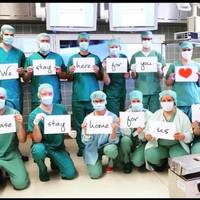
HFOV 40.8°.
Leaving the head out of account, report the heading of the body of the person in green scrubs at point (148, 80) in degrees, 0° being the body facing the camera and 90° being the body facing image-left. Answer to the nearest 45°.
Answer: approximately 0°

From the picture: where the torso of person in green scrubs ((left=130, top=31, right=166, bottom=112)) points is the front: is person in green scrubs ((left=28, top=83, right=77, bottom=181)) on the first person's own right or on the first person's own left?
on the first person's own right

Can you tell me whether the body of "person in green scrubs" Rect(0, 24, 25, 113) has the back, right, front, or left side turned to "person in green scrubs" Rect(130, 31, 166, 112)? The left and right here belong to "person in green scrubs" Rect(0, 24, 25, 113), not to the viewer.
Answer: left

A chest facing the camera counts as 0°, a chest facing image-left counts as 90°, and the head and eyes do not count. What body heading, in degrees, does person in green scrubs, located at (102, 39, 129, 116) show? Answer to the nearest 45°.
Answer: approximately 0°
